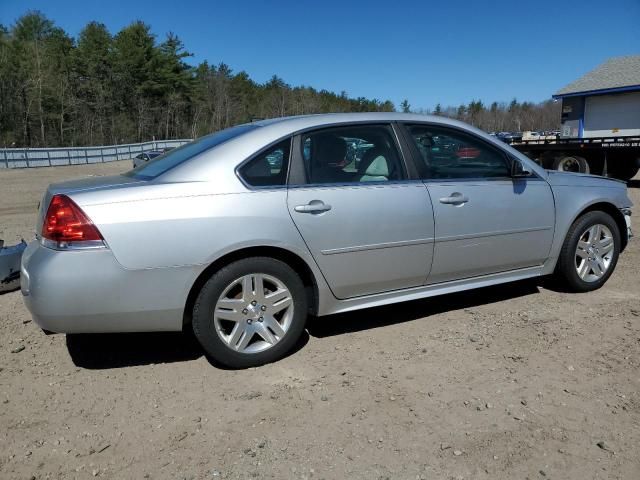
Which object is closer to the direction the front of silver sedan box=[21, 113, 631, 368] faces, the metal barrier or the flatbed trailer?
the flatbed trailer

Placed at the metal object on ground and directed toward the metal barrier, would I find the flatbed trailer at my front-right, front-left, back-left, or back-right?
front-right

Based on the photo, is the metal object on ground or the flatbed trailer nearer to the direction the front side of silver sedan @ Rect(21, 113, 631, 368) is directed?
the flatbed trailer

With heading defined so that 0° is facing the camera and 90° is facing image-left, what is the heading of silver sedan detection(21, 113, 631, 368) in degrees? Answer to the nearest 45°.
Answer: approximately 225°

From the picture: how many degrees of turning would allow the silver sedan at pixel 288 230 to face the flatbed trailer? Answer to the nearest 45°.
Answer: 0° — it already faces it

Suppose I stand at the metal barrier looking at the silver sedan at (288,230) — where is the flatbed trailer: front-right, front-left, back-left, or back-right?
front-left

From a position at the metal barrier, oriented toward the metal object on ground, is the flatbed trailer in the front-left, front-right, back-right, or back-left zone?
front-left

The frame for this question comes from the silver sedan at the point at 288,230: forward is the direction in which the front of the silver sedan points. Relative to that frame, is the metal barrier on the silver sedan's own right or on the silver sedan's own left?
on the silver sedan's own left

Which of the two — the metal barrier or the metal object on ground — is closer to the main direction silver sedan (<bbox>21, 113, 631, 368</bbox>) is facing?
the metal barrier

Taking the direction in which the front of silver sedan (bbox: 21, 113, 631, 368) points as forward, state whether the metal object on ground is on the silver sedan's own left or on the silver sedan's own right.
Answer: on the silver sedan's own left
